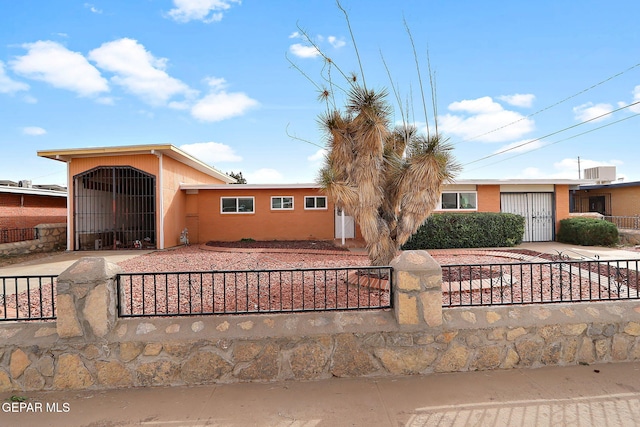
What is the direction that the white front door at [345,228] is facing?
toward the camera

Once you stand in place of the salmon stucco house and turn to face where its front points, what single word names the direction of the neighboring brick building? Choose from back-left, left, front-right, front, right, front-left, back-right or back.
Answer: right

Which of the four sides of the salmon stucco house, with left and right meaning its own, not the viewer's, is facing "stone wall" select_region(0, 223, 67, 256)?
right

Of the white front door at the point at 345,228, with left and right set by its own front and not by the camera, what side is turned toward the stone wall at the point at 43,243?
right

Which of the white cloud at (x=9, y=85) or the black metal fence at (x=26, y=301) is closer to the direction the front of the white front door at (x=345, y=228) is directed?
the black metal fence

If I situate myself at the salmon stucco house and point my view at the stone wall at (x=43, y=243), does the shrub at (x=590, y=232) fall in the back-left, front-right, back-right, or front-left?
back-left

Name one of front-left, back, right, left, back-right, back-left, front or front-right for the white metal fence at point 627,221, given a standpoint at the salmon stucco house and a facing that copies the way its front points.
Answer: left

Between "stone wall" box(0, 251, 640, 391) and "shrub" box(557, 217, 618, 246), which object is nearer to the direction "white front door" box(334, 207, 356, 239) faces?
the stone wall

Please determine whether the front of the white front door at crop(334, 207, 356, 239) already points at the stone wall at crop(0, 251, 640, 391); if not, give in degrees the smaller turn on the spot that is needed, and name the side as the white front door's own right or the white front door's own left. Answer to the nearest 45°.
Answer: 0° — it already faces it

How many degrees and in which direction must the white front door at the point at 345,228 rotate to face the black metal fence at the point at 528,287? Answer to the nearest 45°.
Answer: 0° — it already faces it

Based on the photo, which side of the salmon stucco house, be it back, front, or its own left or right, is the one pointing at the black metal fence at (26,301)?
front

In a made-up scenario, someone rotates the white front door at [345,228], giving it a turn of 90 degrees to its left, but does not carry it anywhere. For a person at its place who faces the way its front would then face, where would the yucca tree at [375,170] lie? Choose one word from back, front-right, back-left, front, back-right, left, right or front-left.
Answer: right
